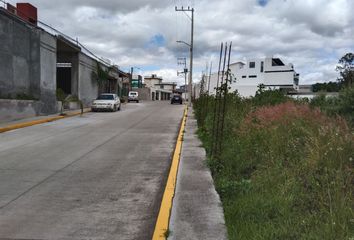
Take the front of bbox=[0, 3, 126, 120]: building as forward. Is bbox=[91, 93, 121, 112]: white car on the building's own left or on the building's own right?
on the building's own left

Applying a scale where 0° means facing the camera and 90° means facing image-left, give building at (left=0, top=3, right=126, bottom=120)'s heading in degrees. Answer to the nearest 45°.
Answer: approximately 315°
